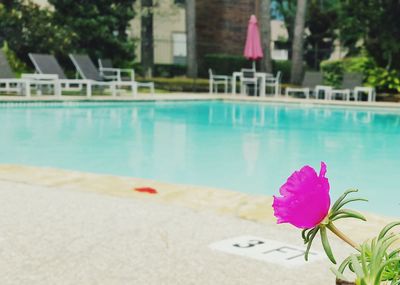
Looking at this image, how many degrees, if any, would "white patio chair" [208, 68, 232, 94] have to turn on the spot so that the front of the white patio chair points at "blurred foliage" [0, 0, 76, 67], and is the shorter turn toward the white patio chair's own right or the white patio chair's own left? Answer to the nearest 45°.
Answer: approximately 180°

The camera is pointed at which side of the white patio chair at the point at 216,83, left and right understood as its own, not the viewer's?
right

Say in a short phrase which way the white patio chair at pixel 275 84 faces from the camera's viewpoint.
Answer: facing to the left of the viewer

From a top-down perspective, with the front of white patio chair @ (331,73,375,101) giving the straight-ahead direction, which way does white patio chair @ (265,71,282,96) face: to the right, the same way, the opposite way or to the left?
to the right

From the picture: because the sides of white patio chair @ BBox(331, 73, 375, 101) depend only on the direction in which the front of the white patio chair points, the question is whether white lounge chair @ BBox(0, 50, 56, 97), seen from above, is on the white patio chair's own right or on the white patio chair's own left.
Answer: on the white patio chair's own right

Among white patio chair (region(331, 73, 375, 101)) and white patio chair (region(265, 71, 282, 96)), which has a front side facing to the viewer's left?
white patio chair (region(265, 71, 282, 96))

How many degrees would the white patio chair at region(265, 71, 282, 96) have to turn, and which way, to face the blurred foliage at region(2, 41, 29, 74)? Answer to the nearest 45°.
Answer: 0° — it already faces it

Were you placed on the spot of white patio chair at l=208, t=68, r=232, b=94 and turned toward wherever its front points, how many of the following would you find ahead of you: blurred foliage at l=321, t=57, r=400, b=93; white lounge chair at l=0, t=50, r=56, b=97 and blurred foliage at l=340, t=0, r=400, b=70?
2

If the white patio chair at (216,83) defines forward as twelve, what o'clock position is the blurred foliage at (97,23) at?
The blurred foliage is roughly at 6 o'clock from the white patio chair.

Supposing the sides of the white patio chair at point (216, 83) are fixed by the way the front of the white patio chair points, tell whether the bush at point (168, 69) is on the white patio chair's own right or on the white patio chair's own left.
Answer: on the white patio chair's own left
